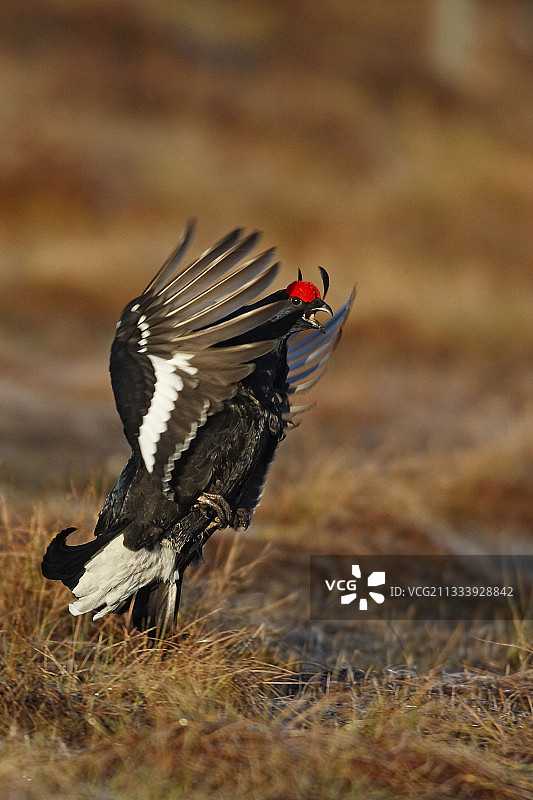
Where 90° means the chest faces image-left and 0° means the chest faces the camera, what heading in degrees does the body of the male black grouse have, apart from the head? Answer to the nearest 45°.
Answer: approximately 270°
